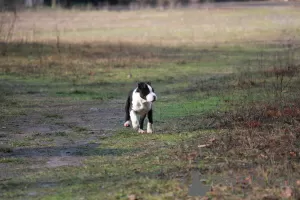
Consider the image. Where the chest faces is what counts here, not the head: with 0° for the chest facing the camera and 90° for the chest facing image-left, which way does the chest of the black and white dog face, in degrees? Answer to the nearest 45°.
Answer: approximately 315°
